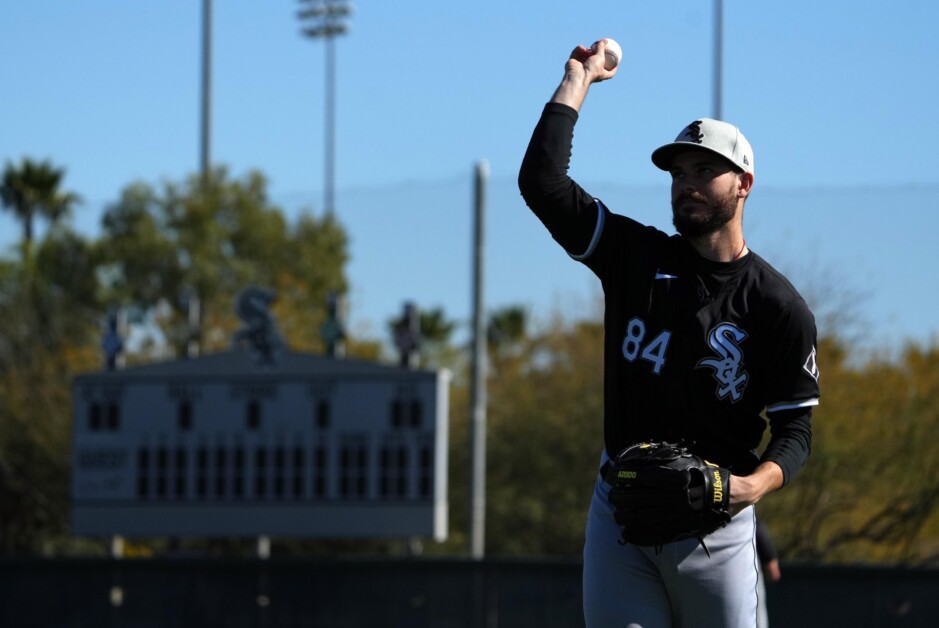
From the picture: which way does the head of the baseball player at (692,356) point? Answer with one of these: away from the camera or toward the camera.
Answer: toward the camera

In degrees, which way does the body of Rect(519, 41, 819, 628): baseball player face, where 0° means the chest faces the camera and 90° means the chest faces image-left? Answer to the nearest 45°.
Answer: approximately 0°

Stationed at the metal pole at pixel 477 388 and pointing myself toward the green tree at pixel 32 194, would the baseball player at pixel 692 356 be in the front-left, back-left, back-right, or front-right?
back-left

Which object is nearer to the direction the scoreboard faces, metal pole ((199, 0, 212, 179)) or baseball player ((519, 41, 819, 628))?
the baseball player

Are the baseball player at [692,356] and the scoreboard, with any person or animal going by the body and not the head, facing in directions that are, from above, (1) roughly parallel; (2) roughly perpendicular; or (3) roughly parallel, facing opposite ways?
roughly parallel

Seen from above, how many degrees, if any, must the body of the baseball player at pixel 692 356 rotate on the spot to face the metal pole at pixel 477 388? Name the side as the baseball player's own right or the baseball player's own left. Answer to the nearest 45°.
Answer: approximately 180°

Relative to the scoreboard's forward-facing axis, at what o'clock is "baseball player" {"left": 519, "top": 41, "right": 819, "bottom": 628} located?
The baseball player is roughly at 12 o'clock from the scoreboard.

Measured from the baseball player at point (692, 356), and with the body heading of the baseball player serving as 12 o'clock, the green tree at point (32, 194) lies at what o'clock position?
The green tree is roughly at 5 o'clock from the baseball player.

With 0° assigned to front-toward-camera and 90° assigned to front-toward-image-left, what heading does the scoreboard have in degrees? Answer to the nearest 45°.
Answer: approximately 0°

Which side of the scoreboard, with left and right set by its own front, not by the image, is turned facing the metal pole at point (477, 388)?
left

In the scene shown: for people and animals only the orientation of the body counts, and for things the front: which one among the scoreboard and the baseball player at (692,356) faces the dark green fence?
the scoreboard

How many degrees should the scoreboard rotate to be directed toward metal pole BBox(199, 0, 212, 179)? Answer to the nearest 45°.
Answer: approximately 180°

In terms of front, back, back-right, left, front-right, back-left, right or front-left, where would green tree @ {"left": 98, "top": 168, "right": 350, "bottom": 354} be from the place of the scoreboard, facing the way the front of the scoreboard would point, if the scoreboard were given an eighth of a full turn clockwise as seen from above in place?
back-right

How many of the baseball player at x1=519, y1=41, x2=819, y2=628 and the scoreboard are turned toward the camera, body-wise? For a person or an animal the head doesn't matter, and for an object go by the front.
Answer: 2

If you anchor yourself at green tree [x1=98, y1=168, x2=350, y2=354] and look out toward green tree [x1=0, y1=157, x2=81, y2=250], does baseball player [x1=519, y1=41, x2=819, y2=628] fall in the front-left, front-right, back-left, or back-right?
back-left

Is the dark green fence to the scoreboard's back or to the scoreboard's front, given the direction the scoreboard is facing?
to the front
